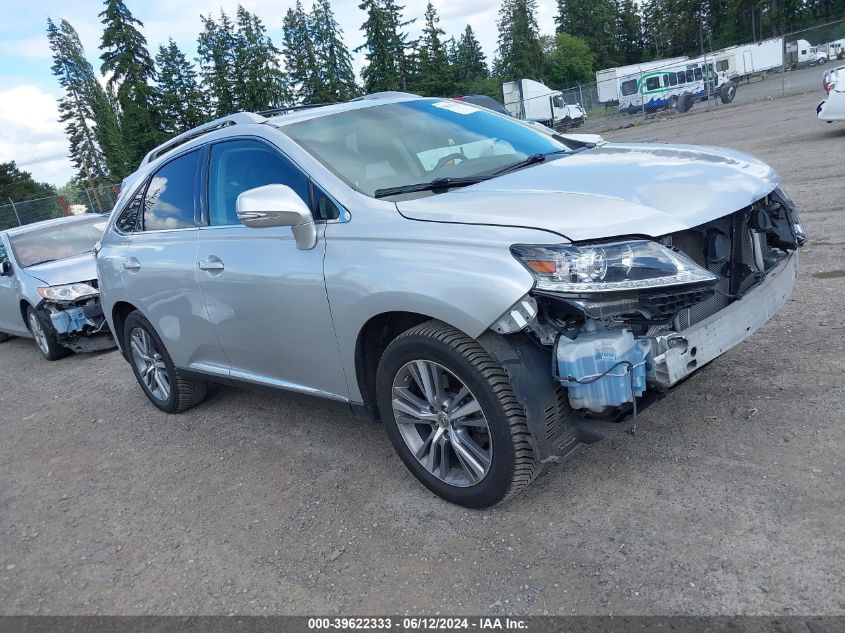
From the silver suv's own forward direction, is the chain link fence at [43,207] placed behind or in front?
behind

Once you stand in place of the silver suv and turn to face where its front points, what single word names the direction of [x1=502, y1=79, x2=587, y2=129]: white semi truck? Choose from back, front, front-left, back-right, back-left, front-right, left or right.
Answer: back-left

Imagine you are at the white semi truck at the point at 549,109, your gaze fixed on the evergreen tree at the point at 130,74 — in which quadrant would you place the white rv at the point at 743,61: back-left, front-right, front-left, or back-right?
back-right

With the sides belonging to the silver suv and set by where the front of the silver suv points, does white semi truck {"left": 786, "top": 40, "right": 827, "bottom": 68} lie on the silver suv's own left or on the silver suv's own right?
on the silver suv's own left

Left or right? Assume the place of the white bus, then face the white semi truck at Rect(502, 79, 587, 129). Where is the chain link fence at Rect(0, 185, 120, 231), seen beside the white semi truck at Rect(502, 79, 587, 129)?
left

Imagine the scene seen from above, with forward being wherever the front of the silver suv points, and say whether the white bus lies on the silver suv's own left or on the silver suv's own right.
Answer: on the silver suv's own left

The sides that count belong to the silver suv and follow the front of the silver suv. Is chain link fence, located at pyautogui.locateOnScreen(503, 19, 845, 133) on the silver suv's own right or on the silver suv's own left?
on the silver suv's own left

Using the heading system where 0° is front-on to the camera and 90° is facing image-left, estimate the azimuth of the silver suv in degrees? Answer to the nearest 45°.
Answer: approximately 315°
